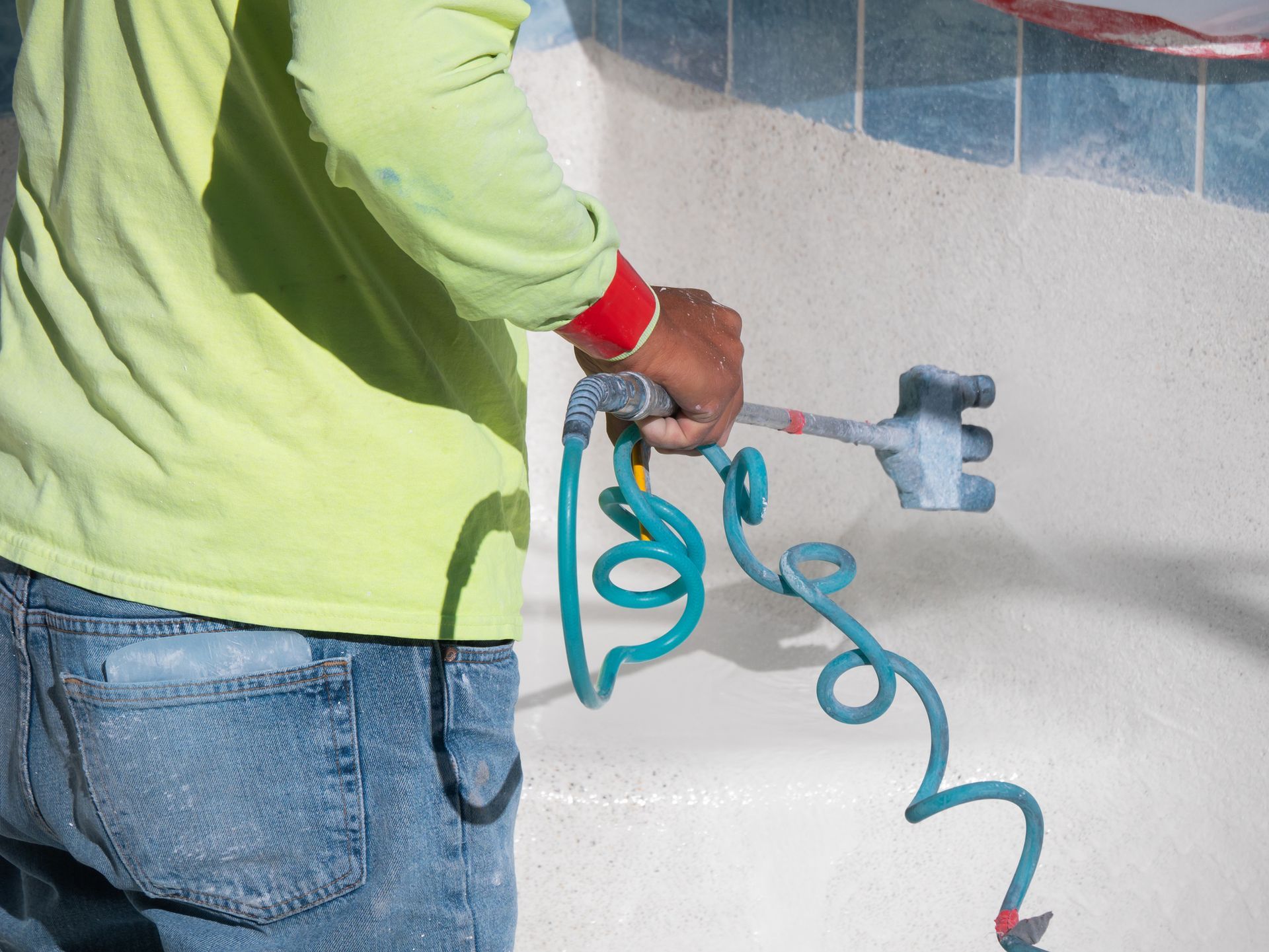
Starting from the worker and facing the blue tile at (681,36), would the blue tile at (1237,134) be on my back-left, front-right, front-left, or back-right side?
front-right

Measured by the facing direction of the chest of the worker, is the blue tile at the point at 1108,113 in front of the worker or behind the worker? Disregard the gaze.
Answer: in front

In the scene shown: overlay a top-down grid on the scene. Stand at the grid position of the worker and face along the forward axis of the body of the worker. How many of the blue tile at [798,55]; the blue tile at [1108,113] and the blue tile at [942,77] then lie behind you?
0

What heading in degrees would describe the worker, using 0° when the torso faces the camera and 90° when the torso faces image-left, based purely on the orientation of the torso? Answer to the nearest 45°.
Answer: approximately 225°

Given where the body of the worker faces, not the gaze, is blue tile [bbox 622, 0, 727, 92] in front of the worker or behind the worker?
in front

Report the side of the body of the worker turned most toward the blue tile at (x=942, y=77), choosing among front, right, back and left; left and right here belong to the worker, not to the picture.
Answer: front
